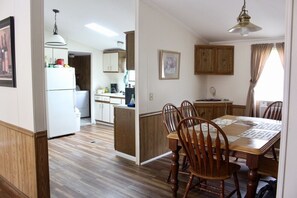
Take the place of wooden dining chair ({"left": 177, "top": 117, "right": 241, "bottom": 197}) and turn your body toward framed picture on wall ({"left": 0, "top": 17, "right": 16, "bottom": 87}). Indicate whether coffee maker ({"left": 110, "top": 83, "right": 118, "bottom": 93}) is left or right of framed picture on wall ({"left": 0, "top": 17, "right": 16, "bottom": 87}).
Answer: right

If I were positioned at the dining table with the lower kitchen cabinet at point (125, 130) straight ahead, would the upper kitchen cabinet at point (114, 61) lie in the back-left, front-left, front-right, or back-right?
front-right

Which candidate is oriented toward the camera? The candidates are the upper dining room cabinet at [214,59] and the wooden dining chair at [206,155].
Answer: the upper dining room cabinet

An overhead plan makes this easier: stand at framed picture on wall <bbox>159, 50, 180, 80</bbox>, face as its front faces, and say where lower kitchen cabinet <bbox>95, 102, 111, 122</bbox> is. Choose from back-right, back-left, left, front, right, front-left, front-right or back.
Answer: back

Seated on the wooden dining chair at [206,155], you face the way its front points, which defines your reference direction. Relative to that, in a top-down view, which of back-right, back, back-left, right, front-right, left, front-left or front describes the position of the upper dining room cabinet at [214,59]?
front-left

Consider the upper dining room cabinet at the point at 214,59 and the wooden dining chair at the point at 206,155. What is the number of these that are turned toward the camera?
1

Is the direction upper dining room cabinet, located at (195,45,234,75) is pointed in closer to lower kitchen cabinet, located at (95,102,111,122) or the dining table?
the dining table

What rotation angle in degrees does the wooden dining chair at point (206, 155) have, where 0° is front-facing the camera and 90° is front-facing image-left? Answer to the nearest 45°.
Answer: approximately 225°

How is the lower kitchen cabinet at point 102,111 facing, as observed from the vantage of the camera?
facing the viewer and to the left of the viewer

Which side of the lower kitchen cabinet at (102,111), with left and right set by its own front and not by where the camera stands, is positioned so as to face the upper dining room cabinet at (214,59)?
left

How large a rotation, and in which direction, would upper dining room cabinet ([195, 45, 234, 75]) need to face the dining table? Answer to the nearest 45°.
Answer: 0° — it already faces it

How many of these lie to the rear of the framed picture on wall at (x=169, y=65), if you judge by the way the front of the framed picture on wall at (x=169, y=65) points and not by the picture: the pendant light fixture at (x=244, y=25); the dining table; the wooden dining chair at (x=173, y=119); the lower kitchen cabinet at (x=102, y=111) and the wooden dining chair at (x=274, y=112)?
1

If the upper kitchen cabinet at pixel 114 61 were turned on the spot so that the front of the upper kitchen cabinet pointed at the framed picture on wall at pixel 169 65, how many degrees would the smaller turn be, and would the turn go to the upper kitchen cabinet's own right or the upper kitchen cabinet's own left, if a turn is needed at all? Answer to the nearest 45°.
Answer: approximately 45° to the upper kitchen cabinet's own left

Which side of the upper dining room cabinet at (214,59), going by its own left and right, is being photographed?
front

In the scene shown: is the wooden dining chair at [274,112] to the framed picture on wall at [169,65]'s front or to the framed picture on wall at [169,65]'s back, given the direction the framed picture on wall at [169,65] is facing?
to the front

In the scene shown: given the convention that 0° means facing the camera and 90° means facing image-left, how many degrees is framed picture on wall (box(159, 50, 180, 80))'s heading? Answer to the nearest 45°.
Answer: approximately 315°

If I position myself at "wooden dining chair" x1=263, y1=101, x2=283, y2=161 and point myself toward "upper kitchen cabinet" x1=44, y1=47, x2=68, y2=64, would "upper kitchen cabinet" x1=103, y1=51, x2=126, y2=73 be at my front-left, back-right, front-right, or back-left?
front-right

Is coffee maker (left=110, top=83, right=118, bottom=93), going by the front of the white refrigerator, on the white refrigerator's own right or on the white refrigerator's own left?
on the white refrigerator's own left
